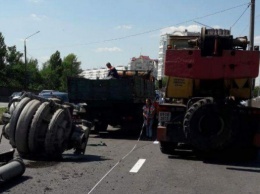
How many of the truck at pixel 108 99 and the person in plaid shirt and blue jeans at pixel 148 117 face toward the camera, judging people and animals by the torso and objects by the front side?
1

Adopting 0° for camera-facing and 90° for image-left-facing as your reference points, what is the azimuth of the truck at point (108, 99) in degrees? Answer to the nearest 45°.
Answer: approximately 225°

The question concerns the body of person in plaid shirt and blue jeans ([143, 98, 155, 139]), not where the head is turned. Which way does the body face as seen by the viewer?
toward the camera

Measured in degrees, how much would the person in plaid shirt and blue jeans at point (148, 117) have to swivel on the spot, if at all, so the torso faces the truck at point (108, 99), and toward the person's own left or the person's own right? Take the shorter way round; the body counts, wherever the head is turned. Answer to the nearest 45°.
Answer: approximately 90° to the person's own right

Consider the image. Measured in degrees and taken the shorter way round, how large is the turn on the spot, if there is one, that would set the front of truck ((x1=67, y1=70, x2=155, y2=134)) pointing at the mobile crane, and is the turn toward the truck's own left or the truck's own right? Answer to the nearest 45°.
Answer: approximately 90° to the truck's own right
